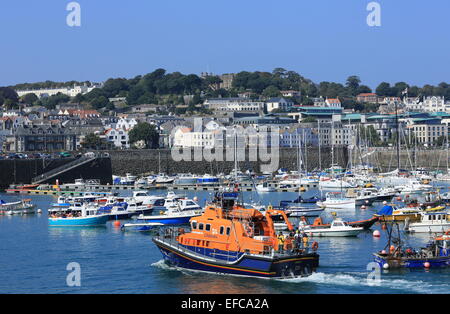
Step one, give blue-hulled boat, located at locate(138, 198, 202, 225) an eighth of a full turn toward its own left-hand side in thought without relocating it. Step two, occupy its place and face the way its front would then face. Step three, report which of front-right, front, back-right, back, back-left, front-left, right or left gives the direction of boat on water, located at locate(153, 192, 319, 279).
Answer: back-right

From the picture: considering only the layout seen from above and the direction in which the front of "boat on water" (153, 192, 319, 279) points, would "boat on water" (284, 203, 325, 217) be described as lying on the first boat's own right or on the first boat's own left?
on the first boat's own right

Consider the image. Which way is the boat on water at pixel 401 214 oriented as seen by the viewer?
to the viewer's right

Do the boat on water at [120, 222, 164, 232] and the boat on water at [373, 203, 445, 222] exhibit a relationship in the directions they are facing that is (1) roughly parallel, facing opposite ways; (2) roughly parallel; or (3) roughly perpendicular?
roughly parallel

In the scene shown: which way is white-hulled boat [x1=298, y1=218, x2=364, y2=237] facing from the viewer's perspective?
to the viewer's right

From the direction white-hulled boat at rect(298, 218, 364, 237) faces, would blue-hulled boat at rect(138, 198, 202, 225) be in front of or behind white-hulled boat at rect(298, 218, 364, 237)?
behind

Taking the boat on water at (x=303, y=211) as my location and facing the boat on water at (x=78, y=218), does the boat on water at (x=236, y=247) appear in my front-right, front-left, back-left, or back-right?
front-left
